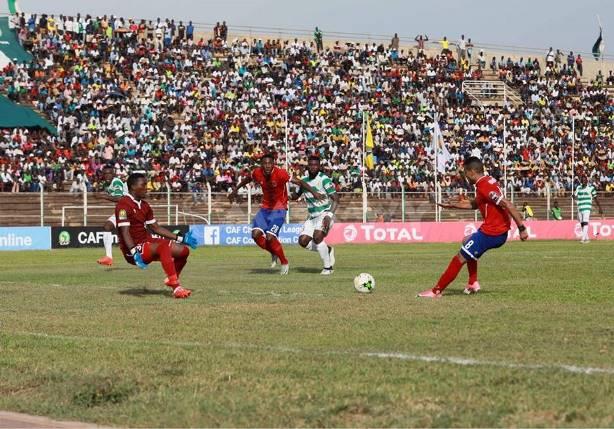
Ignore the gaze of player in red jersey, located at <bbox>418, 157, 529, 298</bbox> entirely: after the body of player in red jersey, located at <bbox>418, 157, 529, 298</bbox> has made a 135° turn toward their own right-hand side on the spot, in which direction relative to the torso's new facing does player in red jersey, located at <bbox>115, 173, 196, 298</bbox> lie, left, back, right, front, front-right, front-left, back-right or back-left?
back-left

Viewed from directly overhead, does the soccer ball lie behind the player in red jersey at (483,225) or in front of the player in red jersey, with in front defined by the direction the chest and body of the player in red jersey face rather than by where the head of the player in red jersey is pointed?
in front

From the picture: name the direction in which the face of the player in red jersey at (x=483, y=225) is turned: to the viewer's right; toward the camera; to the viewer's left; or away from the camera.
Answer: to the viewer's left

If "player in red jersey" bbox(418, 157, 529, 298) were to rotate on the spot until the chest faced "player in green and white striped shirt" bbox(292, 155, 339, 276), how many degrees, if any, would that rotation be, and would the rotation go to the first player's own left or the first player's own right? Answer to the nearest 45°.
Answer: approximately 45° to the first player's own right

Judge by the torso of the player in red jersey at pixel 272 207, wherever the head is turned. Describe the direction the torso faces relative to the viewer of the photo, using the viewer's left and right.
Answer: facing the viewer

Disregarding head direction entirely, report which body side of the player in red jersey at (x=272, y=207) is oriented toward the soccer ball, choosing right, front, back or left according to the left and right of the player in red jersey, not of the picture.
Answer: front

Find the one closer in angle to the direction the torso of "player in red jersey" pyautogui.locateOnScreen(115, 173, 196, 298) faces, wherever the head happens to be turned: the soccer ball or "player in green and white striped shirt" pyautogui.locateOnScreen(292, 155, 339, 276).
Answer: the soccer ball

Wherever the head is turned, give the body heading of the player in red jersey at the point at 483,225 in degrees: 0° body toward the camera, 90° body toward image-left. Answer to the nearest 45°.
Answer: approximately 90°

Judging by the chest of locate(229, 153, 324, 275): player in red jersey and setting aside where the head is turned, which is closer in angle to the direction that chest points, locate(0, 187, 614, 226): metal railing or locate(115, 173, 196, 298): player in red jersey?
the player in red jersey

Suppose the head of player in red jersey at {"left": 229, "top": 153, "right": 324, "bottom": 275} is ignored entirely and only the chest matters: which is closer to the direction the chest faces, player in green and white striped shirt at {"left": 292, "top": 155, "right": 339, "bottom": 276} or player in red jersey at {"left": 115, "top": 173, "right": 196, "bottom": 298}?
the player in red jersey

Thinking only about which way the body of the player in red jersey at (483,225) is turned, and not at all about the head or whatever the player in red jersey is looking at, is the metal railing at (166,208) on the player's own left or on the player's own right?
on the player's own right

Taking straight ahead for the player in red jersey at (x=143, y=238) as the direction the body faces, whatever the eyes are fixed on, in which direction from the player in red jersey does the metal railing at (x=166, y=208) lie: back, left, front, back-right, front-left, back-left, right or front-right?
back-left

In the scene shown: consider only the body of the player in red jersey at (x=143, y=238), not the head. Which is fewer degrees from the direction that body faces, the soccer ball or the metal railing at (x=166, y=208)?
the soccer ball

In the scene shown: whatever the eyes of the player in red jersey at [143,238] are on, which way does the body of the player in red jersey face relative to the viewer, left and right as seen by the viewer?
facing the viewer and to the right of the viewer
